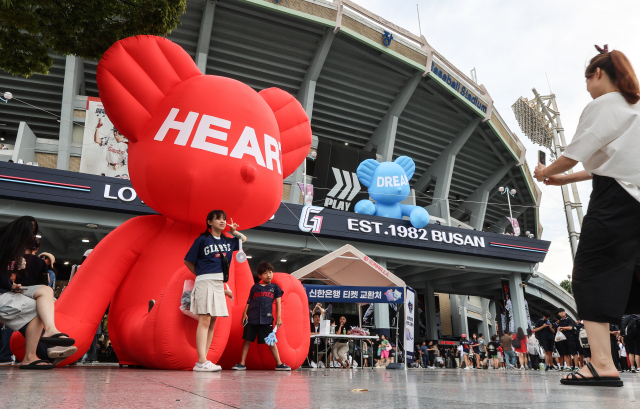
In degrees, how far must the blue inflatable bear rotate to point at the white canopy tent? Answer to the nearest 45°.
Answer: approximately 45° to its right

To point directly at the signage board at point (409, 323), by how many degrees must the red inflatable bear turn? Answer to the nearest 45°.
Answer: approximately 90° to its left

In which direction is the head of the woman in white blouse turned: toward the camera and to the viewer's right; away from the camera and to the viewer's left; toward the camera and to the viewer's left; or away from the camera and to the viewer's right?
away from the camera and to the viewer's left

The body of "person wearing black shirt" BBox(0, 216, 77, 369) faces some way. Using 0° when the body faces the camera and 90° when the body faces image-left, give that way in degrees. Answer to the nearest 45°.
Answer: approximately 270°

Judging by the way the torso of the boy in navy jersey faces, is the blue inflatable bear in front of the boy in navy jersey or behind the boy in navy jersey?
behind
